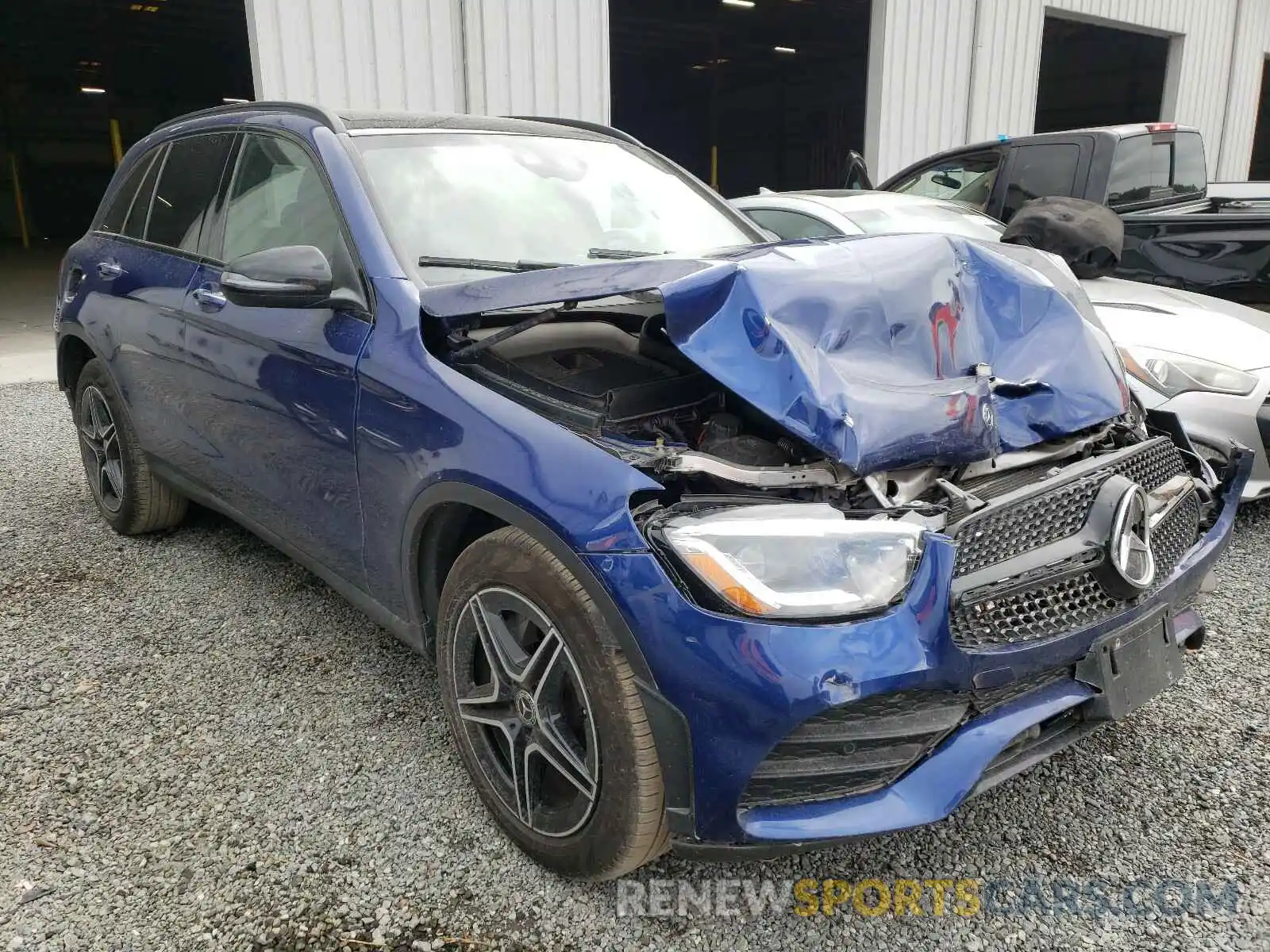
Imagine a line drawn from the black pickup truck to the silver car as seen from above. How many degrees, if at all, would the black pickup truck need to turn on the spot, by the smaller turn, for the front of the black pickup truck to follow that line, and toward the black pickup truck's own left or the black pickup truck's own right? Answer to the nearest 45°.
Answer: approximately 135° to the black pickup truck's own left

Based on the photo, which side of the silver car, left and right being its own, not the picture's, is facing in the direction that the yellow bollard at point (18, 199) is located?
back

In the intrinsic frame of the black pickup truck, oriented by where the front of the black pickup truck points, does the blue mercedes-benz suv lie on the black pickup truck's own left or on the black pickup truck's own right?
on the black pickup truck's own left

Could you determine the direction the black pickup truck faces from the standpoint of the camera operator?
facing away from the viewer and to the left of the viewer

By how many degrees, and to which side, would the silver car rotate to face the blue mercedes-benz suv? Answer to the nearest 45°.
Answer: approximately 90° to its right

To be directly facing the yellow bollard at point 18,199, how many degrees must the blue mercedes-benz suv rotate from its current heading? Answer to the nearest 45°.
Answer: approximately 180°

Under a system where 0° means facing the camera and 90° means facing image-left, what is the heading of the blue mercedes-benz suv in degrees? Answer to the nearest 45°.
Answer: approximately 315°

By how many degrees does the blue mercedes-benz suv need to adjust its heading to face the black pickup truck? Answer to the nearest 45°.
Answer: approximately 90° to its left

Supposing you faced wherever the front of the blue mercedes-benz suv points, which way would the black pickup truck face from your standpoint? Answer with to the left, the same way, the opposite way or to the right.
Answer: the opposite way

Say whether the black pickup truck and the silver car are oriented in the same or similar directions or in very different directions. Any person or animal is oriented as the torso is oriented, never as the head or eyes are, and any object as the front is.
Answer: very different directions
